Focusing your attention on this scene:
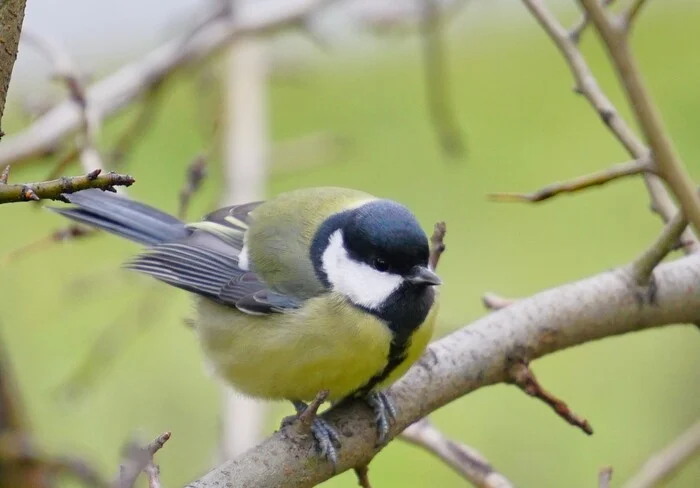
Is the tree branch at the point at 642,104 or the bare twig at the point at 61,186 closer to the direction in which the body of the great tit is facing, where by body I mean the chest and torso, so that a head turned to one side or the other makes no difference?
the tree branch

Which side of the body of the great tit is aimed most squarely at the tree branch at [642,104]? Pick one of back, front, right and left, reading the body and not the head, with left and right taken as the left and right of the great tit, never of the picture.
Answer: front

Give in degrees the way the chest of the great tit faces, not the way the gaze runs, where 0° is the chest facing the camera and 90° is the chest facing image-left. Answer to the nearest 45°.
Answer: approximately 315°

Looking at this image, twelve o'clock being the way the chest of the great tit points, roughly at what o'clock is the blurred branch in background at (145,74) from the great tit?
The blurred branch in background is roughly at 7 o'clock from the great tit.
